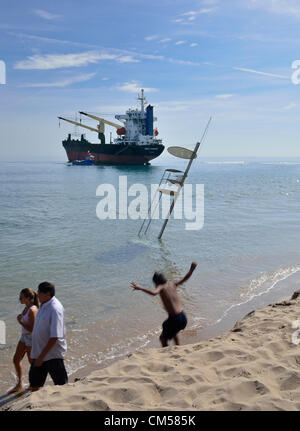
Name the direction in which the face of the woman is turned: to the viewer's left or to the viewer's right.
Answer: to the viewer's left

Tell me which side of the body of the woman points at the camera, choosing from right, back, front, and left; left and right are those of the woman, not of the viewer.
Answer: left

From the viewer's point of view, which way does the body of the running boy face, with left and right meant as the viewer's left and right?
facing away from the viewer and to the left of the viewer

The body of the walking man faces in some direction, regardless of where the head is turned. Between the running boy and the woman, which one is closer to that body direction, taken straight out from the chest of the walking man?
the woman

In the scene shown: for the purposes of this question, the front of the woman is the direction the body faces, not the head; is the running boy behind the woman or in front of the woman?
behind

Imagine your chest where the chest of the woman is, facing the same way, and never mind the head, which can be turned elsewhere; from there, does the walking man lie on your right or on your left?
on your left

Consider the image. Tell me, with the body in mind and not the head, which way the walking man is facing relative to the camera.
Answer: to the viewer's left

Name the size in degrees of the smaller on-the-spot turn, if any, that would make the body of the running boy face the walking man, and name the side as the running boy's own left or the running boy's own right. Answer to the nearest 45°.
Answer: approximately 90° to the running boy's own left
